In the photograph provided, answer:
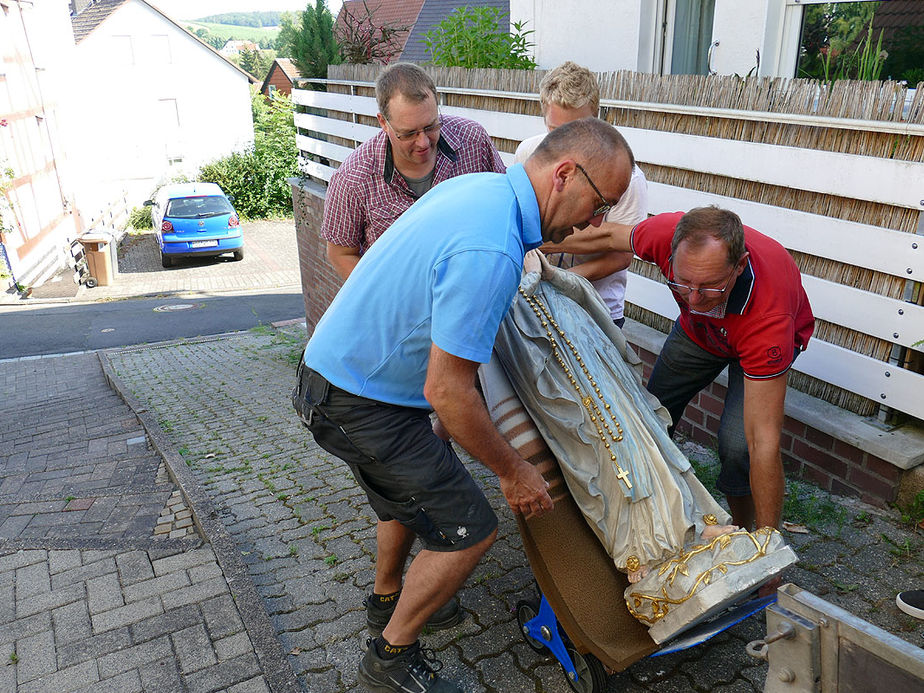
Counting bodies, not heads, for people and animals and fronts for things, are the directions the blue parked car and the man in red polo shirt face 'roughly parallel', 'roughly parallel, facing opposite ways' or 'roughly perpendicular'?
roughly perpendicular

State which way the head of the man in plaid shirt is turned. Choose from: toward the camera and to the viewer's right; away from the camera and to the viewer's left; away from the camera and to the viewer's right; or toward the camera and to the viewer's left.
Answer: toward the camera and to the viewer's right

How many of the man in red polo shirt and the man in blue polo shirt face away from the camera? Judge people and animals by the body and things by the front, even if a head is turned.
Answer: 0

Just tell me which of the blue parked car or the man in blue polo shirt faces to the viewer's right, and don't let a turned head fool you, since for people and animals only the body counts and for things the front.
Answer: the man in blue polo shirt

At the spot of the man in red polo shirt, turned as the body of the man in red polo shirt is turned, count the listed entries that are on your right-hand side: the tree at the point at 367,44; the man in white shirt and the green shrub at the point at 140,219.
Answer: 3

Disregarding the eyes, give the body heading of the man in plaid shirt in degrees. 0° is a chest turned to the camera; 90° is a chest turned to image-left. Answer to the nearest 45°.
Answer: approximately 315°

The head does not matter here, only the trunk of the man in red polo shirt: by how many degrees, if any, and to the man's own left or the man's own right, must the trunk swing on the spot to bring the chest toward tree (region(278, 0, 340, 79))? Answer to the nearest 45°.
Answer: approximately 90° to the man's own right

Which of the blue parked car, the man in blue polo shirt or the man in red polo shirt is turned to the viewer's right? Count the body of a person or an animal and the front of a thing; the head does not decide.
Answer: the man in blue polo shirt

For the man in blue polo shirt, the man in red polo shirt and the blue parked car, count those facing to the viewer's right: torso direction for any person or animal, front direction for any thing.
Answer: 1

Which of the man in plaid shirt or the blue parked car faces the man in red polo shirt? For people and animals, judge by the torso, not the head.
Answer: the man in plaid shirt

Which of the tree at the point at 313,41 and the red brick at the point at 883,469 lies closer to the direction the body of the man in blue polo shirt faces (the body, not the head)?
the red brick

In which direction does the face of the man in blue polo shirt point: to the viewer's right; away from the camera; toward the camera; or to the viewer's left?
to the viewer's right

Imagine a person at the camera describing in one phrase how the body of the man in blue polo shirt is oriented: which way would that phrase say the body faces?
to the viewer's right
